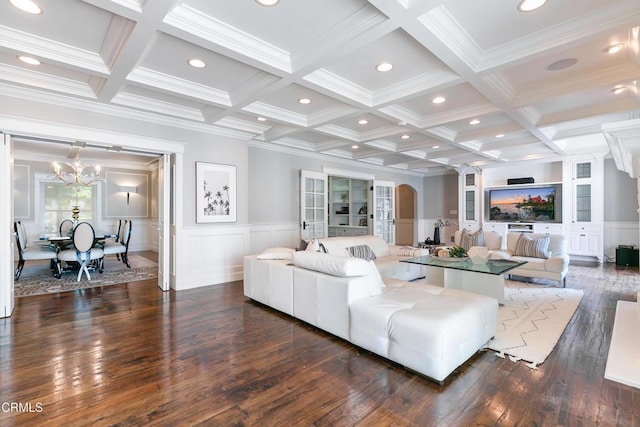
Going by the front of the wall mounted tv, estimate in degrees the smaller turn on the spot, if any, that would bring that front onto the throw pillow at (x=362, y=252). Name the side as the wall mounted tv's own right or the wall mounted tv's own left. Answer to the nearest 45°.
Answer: approximately 45° to the wall mounted tv's own right

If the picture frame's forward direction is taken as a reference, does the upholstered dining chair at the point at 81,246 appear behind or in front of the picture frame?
behind

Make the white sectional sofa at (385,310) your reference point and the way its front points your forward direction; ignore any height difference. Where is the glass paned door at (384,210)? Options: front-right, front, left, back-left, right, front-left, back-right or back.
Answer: front-left

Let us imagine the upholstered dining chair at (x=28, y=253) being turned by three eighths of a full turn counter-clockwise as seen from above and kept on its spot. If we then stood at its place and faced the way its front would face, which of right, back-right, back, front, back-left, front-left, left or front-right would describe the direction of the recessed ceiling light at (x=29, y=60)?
back-left

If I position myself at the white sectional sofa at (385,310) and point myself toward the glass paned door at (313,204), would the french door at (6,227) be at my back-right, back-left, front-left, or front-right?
front-left

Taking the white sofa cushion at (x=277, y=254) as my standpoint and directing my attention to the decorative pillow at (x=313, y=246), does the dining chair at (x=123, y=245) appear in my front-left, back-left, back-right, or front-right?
back-left

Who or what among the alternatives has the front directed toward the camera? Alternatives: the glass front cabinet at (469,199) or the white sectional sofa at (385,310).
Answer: the glass front cabinet

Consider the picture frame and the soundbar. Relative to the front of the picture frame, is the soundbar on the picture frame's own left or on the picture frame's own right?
on the picture frame's own left

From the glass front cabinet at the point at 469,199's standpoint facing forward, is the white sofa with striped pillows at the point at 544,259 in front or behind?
in front

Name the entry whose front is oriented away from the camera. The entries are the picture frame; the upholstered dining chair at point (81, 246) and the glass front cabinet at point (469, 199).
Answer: the upholstered dining chair

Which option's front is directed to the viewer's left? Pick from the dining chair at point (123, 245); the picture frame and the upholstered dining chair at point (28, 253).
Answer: the dining chair

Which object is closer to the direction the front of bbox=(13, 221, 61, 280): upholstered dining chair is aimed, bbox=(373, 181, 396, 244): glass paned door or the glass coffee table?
the glass paned door

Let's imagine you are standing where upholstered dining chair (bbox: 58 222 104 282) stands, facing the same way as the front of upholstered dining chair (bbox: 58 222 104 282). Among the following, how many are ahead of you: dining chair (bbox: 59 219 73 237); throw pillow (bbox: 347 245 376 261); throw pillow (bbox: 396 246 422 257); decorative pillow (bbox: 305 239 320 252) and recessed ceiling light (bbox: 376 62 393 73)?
1

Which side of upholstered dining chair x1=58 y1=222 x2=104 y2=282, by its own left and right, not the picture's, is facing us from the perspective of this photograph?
back

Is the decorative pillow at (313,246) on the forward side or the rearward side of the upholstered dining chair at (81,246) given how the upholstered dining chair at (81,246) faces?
on the rearward side

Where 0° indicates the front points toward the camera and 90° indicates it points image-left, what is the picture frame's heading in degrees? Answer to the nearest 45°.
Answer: approximately 315°

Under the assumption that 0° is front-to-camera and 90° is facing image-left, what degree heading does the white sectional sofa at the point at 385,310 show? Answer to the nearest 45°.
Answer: approximately 225°

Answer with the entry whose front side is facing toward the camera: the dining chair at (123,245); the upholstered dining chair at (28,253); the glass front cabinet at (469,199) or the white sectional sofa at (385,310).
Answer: the glass front cabinet

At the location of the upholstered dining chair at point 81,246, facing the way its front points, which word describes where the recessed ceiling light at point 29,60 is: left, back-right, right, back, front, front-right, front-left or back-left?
back
